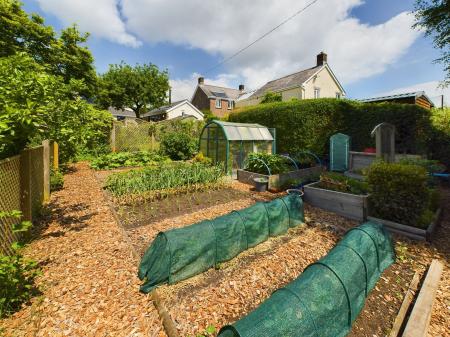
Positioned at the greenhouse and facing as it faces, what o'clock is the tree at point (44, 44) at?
The tree is roughly at 2 o'clock from the greenhouse.

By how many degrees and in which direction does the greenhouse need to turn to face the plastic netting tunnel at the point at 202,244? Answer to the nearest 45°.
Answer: approximately 45° to its left

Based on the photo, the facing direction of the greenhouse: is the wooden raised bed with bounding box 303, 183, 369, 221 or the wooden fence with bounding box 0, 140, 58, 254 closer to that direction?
the wooden fence

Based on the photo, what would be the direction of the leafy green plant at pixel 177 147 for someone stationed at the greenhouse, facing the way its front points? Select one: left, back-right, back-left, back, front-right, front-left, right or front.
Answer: right

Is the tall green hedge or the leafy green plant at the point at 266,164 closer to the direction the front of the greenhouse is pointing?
the leafy green plant

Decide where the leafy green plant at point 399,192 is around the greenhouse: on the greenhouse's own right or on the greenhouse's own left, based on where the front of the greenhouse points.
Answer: on the greenhouse's own left

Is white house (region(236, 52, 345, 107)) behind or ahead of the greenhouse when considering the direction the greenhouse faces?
behind

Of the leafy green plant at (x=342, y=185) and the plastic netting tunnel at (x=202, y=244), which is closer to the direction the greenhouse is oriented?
the plastic netting tunnel

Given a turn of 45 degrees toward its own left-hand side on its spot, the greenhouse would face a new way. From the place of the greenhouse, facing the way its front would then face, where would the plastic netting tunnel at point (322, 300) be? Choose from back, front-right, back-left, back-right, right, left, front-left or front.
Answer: front

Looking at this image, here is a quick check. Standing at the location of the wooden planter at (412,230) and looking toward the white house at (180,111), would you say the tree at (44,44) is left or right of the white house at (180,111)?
left

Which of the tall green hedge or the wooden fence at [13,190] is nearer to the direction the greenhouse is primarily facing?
the wooden fence

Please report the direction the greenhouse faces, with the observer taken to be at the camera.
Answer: facing the viewer and to the left of the viewer

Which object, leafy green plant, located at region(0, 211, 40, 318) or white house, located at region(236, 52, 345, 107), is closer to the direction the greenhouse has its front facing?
the leafy green plant

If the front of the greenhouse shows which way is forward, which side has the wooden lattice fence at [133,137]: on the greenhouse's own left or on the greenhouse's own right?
on the greenhouse's own right
